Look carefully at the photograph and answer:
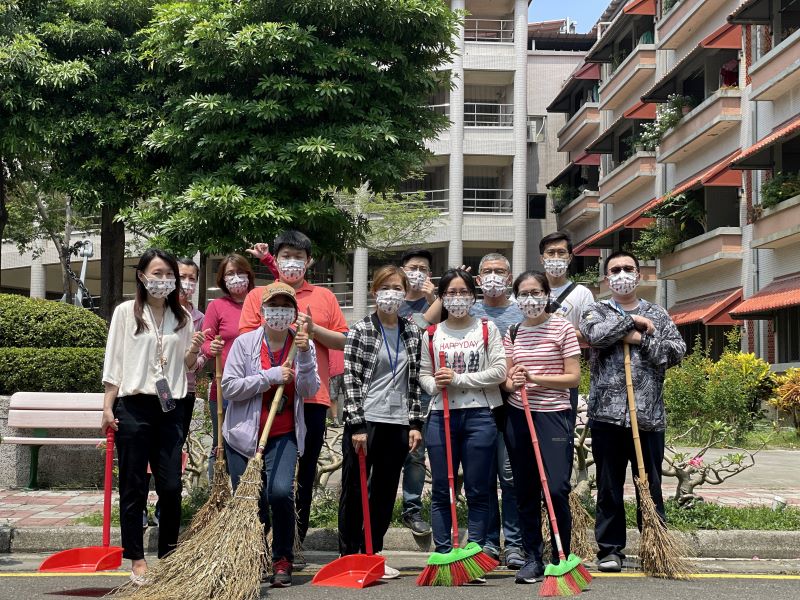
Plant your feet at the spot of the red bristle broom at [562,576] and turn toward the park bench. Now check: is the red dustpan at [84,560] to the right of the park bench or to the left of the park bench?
left

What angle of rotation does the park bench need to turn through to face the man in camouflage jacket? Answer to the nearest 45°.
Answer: approximately 45° to its left

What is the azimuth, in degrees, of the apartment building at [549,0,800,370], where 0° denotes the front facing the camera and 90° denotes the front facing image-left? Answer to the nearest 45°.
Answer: approximately 45°

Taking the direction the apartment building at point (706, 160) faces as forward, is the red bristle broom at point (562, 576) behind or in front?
in front

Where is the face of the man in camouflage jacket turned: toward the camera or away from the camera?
toward the camera

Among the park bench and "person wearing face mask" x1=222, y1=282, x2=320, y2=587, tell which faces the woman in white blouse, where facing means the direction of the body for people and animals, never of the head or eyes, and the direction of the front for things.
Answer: the park bench

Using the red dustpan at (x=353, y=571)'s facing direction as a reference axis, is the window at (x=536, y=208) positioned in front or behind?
behind

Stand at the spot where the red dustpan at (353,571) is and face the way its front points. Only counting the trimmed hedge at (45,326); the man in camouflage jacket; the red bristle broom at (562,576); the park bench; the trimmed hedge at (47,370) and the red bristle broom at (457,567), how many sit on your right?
3

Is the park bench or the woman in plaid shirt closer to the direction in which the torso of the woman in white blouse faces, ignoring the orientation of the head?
the woman in plaid shirt

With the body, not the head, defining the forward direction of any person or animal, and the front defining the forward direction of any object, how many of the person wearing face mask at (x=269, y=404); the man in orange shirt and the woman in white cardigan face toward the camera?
3

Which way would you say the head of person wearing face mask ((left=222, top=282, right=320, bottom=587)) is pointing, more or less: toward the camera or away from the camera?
toward the camera

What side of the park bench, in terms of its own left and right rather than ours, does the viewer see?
front
